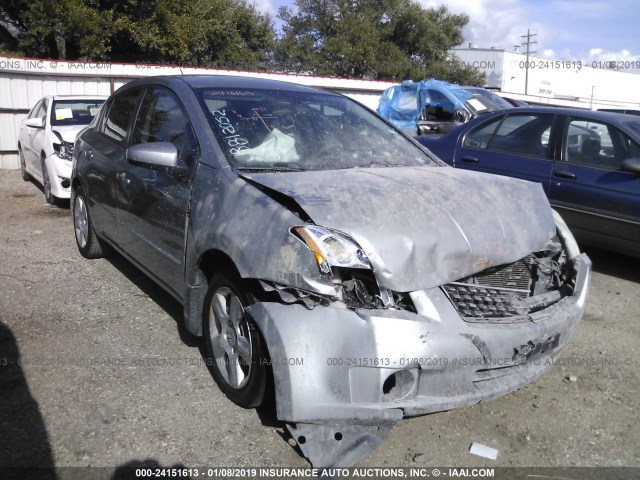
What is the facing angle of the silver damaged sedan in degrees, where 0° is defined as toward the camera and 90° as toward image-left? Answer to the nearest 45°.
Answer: approximately 315°

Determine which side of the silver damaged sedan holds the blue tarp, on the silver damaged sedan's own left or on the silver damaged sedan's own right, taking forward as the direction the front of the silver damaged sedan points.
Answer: on the silver damaged sedan's own left

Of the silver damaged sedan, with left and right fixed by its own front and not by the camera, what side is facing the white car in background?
back

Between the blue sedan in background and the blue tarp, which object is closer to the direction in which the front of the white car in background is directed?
the blue sedan in background

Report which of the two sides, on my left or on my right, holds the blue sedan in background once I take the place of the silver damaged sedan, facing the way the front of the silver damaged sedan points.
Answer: on my left

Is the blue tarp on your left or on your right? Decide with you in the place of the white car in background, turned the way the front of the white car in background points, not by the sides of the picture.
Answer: on your left
